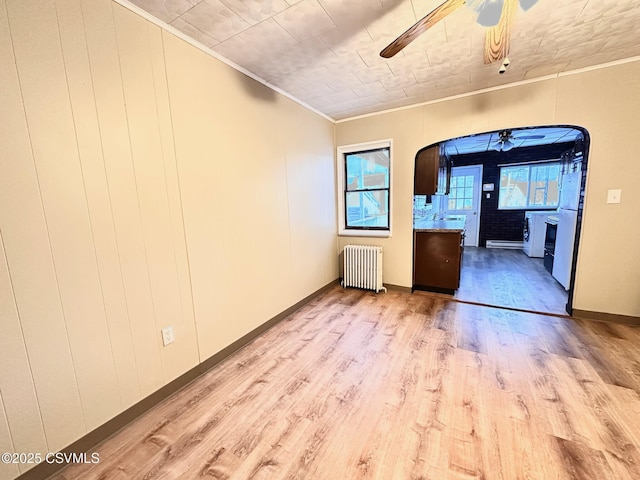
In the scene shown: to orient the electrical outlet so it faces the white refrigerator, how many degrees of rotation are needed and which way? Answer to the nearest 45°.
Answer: approximately 45° to its left

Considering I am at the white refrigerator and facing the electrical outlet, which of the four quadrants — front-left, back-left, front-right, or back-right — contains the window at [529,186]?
back-right

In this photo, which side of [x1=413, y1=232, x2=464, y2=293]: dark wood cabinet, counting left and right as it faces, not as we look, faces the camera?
front

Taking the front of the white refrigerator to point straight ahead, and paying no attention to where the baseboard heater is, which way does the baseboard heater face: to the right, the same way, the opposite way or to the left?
to the left

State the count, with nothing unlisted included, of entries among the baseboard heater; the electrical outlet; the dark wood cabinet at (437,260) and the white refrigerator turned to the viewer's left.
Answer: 1

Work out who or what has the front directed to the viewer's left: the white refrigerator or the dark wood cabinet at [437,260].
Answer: the white refrigerator

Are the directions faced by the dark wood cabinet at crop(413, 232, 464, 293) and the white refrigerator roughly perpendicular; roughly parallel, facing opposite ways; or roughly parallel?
roughly perpendicular

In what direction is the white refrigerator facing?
to the viewer's left

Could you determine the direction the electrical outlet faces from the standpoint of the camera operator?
facing the viewer and to the right of the viewer

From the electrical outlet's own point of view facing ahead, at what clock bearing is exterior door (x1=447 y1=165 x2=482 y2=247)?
The exterior door is roughly at 10 o'clock from the electrical outlet.

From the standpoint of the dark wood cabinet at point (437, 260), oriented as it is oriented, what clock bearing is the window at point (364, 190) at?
The window is roughly at 3 o'clock from the dark wood cabinet.

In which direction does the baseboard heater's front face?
toward the camera
